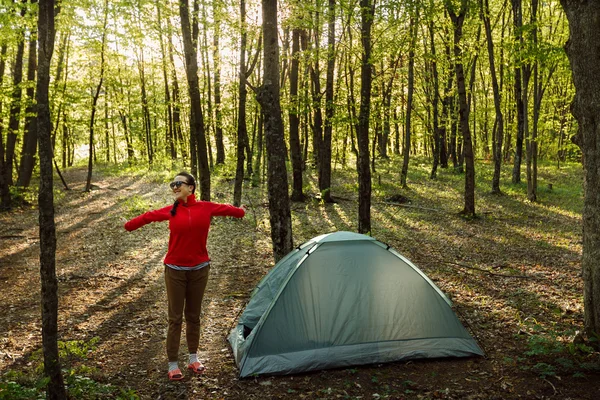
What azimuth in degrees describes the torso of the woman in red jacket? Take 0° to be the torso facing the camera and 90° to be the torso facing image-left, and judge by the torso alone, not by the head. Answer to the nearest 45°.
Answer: approximately 0°

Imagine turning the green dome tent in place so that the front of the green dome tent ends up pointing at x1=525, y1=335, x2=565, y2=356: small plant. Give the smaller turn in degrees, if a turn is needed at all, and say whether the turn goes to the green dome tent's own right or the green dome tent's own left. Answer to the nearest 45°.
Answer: approximately 180°

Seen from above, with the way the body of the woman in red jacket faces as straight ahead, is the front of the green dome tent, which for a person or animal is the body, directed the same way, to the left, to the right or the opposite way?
to the right

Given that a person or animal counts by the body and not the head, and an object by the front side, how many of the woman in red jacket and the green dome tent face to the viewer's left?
1

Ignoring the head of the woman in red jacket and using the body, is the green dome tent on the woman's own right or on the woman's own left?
on the woman's own left

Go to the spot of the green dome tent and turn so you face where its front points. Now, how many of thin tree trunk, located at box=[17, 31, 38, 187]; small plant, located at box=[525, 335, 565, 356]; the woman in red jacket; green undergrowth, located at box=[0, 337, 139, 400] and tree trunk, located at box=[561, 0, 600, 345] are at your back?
2

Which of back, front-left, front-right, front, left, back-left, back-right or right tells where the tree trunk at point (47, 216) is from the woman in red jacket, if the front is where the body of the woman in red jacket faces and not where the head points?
front-right

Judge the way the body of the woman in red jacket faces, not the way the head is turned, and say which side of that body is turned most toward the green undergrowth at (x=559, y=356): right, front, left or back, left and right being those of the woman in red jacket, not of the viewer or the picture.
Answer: left

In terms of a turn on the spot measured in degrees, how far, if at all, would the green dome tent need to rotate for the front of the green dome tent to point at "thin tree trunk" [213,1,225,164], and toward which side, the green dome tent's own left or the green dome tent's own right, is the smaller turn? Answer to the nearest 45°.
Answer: approximately 90° to the green dome tent's own right

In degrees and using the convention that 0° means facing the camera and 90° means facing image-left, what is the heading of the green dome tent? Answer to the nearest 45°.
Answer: approximately 90°
